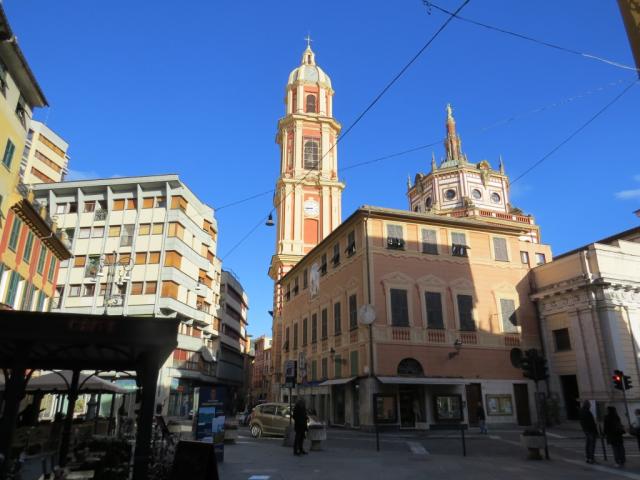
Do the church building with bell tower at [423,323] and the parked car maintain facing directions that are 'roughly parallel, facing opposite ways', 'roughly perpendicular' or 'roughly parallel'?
roughly perpendicular

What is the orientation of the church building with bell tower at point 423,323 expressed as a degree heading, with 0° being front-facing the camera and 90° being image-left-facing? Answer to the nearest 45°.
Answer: approximately 0°

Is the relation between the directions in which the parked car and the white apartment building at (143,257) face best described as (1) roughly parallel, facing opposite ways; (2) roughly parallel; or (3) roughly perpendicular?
roughly perpendicular

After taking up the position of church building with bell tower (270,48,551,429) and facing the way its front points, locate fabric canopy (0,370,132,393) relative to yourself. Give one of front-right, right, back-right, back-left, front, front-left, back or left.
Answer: front-right

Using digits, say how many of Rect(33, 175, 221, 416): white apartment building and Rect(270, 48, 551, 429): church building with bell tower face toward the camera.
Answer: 2
